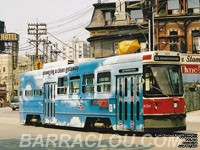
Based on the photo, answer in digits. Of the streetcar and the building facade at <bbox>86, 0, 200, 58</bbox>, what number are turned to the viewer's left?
0

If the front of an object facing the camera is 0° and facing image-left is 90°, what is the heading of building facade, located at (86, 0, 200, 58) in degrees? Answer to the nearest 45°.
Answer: approximately 0°

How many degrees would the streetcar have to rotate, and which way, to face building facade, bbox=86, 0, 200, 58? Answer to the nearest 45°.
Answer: approximately 135° to its left

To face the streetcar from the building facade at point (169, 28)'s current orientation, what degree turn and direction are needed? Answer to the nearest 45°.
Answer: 0° — it already faces it

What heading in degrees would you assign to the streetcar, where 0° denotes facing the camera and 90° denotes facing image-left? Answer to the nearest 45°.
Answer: approximately 315°
